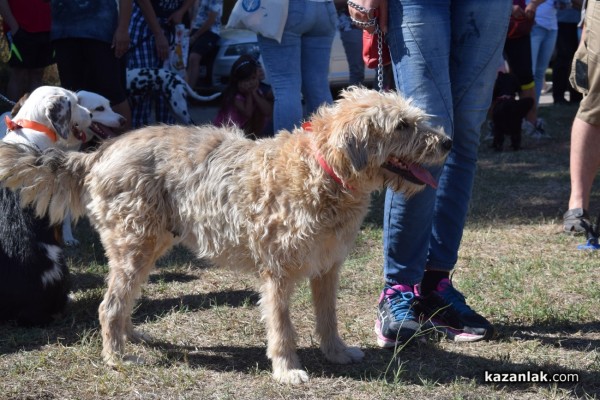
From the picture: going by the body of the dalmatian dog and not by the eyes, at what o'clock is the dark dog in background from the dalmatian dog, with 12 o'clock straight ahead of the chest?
The dark dog in background is roughly at 6 o'clock from the dalmatian dog.

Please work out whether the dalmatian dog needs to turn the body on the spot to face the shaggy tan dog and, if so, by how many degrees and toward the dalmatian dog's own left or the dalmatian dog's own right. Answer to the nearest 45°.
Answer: approximately 90° to the dalmatian dog's own left

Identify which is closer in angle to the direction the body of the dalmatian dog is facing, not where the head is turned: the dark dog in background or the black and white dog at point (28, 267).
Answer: the black and white dog

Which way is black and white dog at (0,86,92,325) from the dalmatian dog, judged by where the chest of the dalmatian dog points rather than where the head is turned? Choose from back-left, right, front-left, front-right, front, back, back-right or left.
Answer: left

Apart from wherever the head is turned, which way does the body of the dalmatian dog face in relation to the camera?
to the viewer's left

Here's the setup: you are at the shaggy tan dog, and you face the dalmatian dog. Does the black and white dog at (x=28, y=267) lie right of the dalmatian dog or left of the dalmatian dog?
left
